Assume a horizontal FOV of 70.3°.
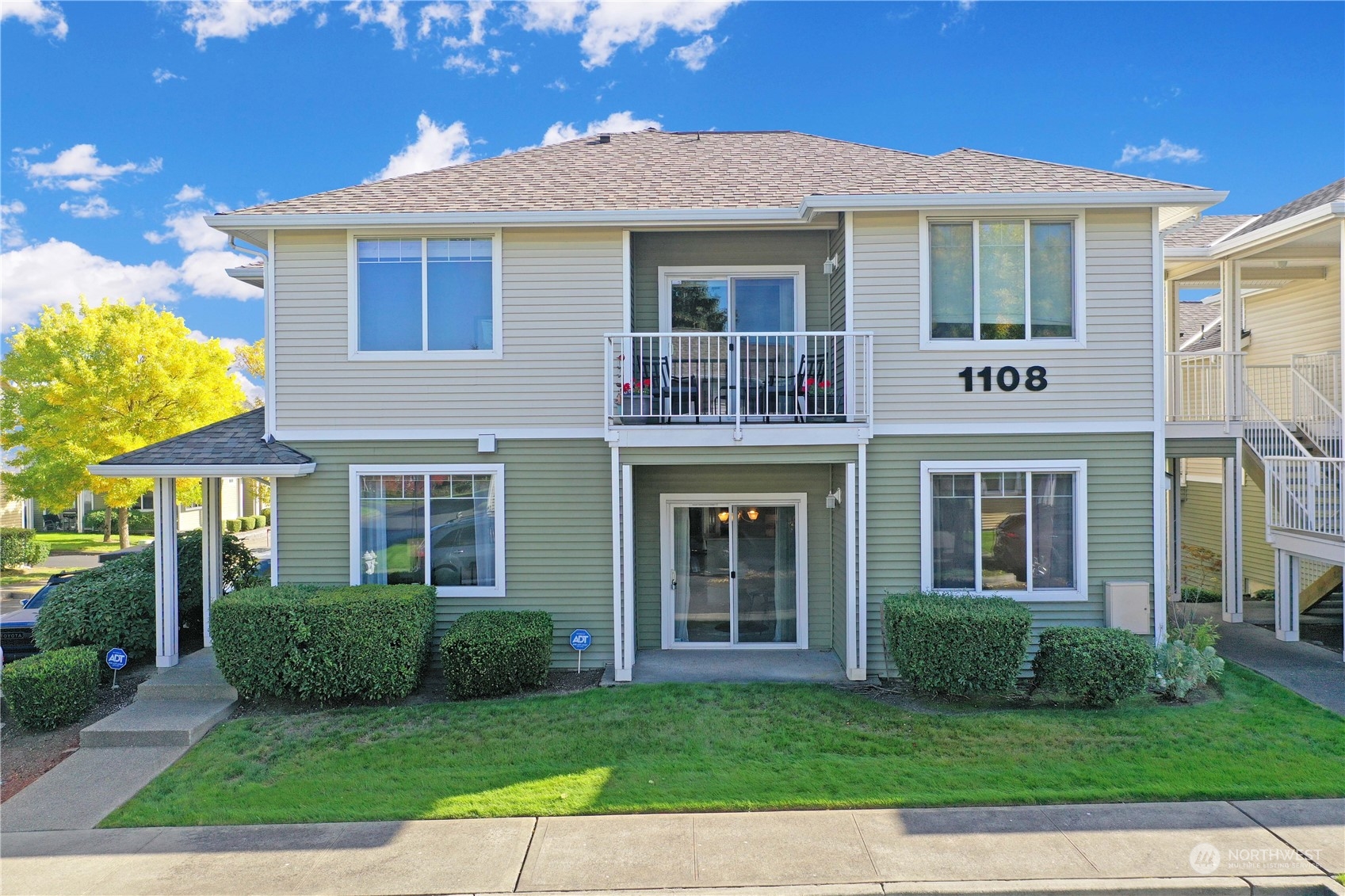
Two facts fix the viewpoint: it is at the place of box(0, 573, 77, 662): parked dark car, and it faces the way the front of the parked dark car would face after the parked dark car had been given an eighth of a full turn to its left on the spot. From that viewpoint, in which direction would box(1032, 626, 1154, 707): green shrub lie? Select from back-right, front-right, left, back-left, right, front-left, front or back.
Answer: front-left

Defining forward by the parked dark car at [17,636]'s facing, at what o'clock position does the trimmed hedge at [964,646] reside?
The trimmed hedge is roughly at 9 o'clock from the parked dark car.

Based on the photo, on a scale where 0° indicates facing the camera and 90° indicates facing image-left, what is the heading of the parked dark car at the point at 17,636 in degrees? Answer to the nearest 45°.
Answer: approximately 45°

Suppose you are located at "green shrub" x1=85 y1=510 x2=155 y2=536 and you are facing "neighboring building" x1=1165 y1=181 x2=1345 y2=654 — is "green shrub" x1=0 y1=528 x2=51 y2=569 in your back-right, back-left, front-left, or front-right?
front-right

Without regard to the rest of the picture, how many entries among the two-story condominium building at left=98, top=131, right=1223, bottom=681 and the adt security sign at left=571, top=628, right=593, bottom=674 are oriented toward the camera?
2

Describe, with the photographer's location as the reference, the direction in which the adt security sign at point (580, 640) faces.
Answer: facing the viewer

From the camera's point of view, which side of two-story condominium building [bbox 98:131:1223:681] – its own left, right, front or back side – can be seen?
front
